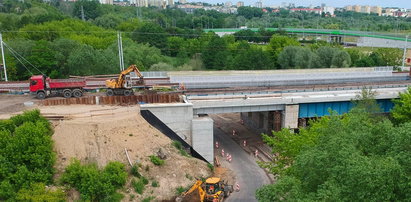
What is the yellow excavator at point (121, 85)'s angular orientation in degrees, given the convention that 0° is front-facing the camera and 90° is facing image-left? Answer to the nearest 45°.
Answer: approximately 270°

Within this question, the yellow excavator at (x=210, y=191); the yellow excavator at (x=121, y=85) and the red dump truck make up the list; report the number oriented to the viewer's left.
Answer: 2

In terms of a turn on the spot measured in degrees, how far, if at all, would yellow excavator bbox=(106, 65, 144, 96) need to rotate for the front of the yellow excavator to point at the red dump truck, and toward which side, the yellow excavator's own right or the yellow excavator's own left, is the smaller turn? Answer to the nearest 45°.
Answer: approximately 180°

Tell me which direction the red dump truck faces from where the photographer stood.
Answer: facing to the left of the viewer

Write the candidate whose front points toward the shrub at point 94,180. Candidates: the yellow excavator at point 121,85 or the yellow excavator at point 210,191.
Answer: the yellow excavator at point 210,191

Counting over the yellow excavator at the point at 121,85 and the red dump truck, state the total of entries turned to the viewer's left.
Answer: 1

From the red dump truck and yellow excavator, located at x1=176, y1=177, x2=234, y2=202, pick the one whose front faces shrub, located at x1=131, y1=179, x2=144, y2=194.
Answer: the yellow excavator

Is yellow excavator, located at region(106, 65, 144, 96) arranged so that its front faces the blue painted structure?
yes

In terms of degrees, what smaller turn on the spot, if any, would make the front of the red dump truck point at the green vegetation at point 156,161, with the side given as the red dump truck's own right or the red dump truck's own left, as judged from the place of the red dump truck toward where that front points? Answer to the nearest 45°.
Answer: approximately 135° to the red dump truck's own left

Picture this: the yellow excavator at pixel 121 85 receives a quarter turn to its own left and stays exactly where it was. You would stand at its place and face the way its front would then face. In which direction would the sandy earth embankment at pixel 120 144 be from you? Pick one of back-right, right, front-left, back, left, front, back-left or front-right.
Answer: back

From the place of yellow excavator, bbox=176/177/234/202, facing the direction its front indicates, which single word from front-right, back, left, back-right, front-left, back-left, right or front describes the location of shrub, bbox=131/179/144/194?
back

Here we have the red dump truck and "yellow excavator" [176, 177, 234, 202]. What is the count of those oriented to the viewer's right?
0

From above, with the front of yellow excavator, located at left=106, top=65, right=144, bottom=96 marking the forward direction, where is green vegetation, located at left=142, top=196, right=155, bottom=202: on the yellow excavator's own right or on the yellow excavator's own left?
on the yellow excavator's own right

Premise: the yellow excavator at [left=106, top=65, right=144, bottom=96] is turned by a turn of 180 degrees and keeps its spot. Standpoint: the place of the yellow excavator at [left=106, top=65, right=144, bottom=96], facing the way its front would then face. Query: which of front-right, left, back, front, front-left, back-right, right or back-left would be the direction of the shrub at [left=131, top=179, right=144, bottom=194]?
left
